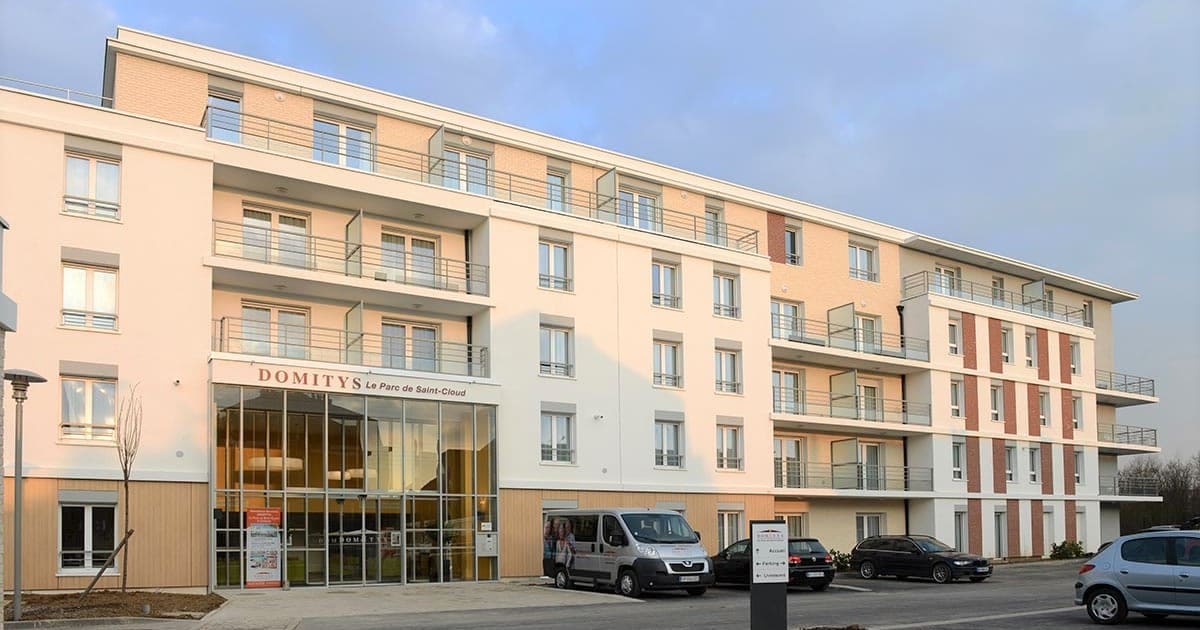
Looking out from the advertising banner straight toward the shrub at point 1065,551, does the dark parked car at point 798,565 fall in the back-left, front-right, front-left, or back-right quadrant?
front-right

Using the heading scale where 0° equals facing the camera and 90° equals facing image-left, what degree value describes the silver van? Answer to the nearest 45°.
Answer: approximately 315°

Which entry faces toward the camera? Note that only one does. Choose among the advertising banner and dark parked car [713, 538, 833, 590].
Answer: the advertising banner

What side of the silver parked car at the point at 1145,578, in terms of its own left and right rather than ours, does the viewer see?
right

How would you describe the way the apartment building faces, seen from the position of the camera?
facing the viewer and to the right of the viewer

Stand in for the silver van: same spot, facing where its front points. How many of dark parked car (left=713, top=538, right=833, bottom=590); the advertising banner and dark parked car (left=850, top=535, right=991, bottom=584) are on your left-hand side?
2

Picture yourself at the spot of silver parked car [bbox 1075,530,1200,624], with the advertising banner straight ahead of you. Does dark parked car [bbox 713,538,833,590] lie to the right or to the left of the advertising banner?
right

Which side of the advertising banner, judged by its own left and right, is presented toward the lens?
front

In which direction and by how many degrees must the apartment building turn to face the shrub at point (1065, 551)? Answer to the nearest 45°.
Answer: approximately 90° to its left
